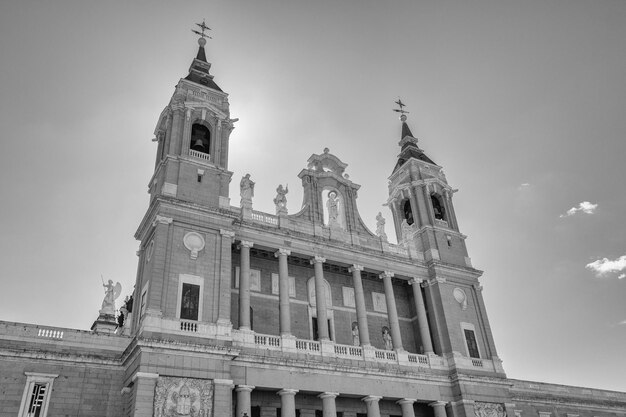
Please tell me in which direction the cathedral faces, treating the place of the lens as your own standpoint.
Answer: facing the viewer and to the right of the viewer
